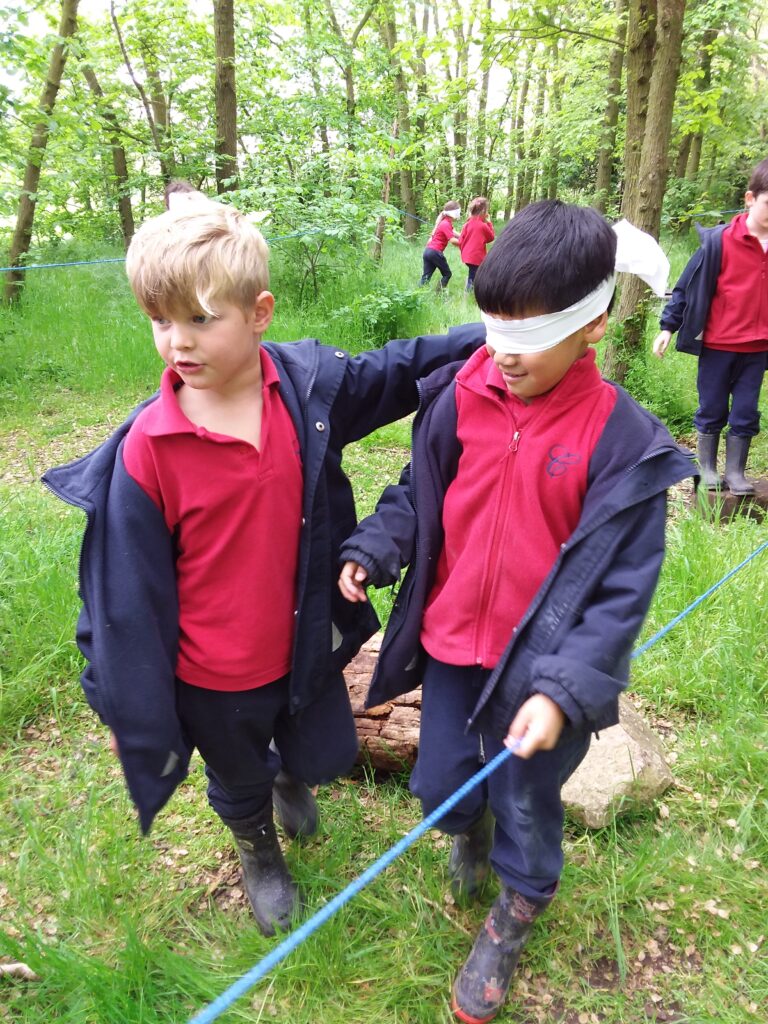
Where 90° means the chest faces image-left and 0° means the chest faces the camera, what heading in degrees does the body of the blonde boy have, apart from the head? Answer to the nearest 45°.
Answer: approximately 0°

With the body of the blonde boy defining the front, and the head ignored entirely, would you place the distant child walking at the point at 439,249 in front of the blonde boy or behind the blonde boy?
behind

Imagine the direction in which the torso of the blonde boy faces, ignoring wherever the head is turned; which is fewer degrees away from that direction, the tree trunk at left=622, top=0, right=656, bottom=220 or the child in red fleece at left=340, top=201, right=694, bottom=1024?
the child in red fleece

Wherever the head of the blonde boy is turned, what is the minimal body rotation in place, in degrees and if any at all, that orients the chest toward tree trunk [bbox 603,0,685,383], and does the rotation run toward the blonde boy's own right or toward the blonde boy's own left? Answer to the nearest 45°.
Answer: approximately 135° to the blonde boy's own left

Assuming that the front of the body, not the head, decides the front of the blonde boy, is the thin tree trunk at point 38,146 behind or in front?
behind

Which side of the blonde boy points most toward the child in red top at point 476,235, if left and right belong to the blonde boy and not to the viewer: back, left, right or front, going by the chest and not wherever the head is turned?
back

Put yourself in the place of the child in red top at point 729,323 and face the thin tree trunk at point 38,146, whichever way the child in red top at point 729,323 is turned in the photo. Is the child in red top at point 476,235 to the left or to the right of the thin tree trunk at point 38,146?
right

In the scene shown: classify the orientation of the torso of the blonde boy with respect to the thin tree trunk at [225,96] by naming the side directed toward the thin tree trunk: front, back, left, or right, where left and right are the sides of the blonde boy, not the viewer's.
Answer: back

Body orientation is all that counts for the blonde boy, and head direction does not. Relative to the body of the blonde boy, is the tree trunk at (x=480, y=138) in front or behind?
behind

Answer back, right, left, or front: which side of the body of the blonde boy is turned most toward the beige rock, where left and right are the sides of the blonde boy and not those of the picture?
left

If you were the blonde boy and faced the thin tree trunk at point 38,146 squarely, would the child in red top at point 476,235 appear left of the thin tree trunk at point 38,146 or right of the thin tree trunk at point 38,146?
right

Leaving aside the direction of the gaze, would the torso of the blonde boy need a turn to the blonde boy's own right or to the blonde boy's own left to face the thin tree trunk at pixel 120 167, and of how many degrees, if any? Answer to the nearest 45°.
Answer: approximately 180°
